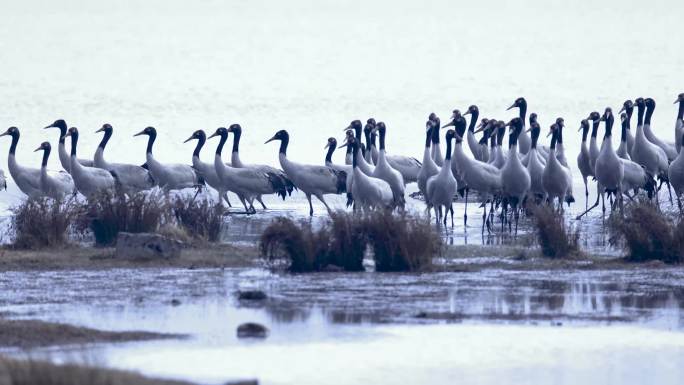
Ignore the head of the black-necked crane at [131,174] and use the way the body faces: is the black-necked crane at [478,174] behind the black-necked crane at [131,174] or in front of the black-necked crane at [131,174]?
behind

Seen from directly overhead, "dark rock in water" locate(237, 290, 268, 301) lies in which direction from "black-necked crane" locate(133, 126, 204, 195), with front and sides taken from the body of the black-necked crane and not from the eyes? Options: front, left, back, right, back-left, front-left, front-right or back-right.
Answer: left

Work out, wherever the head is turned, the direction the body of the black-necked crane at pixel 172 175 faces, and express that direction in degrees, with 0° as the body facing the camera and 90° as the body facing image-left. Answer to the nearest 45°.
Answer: approximately 90°

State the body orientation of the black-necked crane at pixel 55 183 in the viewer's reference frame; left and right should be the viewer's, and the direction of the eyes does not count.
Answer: facing to the left of the viewer

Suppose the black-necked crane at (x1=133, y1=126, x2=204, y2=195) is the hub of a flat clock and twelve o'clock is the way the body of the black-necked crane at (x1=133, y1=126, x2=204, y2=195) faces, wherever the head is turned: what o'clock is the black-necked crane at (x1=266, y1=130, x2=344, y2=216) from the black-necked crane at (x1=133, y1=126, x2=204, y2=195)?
the black-necked crane at (x1=266, y1=130, x2=344, y2=216) is roughly at 7 o'clock from the black-necked crane at (x1=133, y1=126, x2=204, y2=195).

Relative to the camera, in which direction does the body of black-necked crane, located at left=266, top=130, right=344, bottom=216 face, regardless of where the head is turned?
to the viewer's left

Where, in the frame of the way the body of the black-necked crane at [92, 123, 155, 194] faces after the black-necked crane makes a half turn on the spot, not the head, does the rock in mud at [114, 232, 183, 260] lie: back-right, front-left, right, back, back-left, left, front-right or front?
right

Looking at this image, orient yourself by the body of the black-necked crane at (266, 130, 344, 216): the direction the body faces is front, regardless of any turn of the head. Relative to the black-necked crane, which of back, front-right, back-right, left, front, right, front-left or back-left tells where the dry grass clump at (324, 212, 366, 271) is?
left

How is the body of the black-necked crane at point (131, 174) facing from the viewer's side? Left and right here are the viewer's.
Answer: facing to the left of the viewer

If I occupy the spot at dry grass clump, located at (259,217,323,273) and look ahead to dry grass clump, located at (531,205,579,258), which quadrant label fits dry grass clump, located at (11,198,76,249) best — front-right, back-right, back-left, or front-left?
back-left
